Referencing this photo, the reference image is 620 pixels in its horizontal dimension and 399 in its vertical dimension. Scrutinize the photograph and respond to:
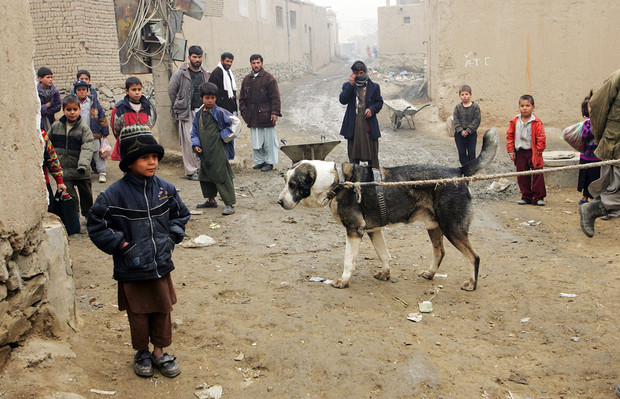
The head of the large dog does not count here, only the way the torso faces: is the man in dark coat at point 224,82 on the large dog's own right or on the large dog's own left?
on the large dog's own right

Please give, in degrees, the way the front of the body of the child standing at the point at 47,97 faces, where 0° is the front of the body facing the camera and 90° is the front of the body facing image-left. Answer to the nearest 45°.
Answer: approximately 315°

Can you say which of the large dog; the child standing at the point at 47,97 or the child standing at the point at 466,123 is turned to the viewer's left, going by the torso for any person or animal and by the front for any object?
the large dog

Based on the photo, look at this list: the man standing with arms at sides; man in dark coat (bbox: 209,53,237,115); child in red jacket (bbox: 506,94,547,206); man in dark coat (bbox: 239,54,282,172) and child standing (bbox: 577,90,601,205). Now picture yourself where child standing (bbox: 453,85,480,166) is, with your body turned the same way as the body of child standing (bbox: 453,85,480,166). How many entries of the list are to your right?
3

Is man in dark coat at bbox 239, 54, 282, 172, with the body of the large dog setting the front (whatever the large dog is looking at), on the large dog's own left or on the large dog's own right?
on the large dog's own right

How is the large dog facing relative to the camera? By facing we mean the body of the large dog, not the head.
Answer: to the viewer's left

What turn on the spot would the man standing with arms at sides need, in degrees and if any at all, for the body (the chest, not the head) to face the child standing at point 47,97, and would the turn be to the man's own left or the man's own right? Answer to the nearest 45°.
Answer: approximately 135° to the man's own right

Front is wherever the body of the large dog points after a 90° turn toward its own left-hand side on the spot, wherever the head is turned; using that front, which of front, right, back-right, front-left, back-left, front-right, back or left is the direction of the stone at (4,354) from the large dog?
front-right

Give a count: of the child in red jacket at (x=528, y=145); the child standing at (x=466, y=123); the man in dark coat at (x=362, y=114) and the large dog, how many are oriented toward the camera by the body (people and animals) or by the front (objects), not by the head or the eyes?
3

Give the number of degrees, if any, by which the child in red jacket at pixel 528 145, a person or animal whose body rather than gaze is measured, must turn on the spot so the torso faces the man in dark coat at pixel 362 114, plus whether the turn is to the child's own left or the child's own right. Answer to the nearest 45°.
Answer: approximately 90° to the child's own right
